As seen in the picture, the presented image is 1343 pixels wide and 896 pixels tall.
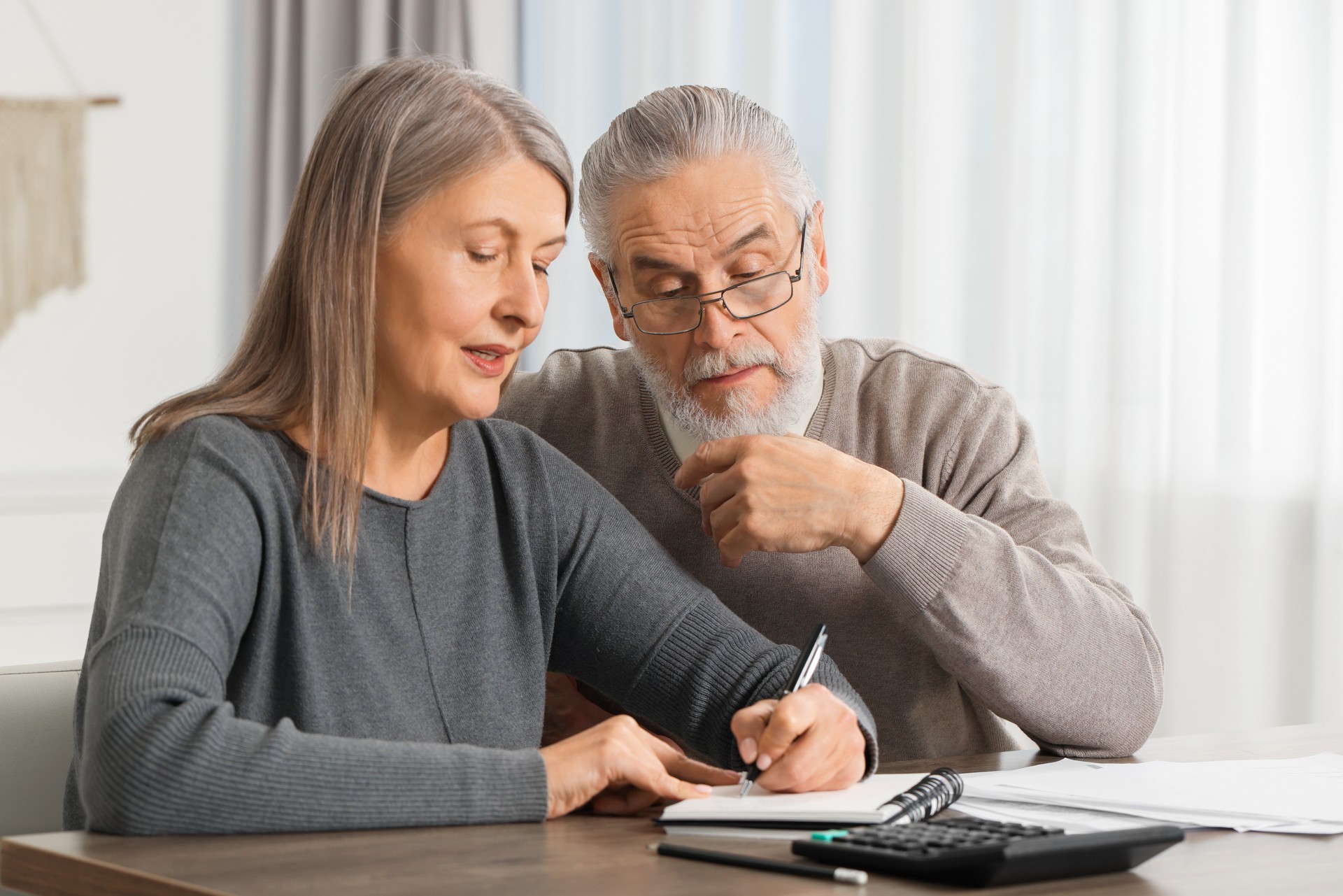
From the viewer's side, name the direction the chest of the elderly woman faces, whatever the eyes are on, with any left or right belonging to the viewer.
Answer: facing the viewer and to the right of the viewer

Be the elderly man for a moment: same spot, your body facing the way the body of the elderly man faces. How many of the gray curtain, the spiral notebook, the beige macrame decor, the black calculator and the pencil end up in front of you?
3

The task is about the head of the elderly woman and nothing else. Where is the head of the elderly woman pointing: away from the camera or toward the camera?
toward the camera

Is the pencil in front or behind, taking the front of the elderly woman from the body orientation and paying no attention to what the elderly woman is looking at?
in front

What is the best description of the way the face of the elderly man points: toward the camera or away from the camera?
toward the camera

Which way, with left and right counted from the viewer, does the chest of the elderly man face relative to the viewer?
facing the viewer

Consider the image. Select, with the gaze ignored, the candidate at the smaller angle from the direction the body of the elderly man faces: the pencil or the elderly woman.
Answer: the pencil
